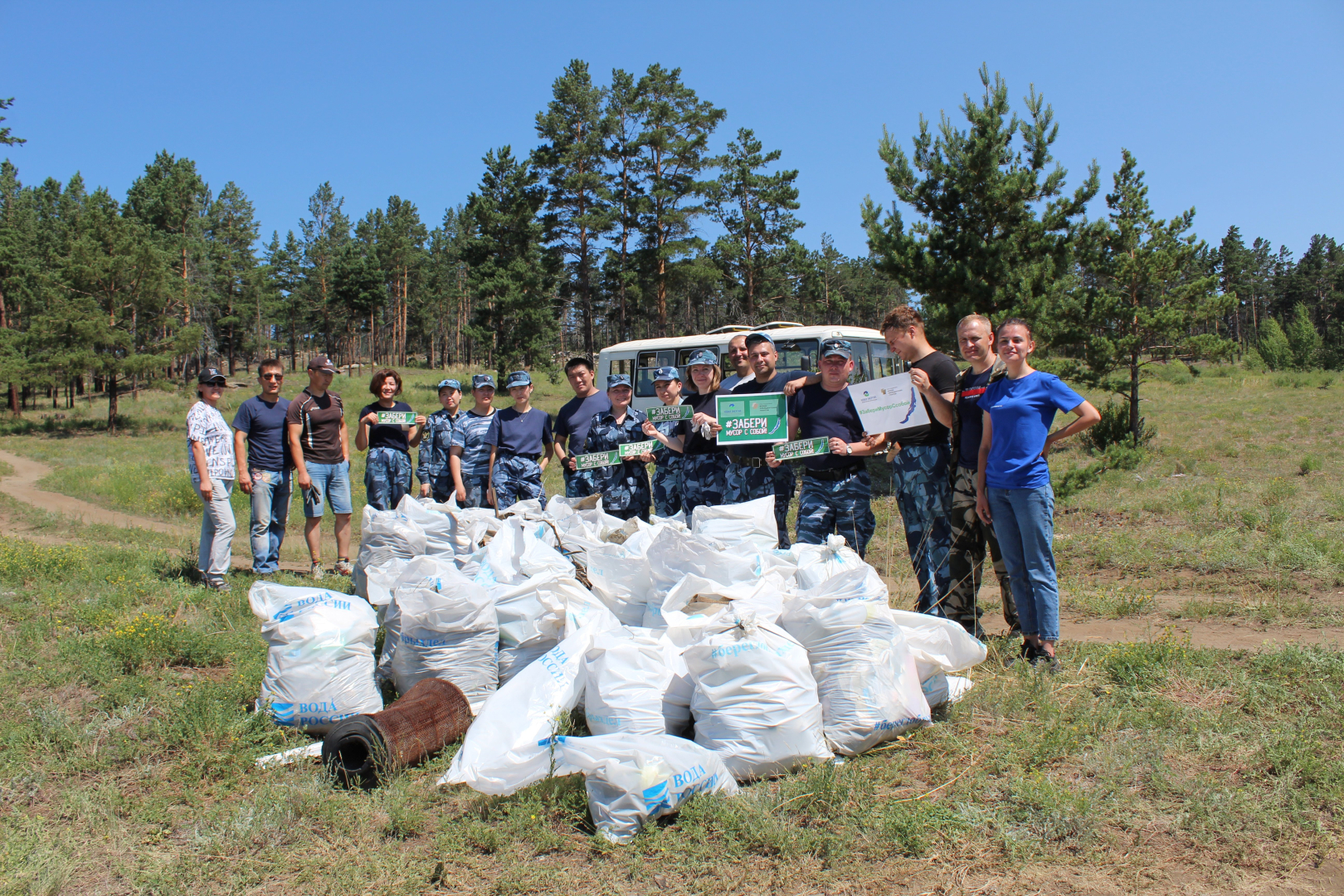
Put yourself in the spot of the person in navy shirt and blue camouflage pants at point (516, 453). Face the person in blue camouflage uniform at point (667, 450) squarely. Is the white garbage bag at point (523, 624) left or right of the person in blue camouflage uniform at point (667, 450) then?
right

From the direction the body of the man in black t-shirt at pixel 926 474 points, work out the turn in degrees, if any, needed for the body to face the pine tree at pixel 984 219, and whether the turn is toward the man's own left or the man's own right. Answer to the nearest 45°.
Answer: approximately 135° to the man's own right

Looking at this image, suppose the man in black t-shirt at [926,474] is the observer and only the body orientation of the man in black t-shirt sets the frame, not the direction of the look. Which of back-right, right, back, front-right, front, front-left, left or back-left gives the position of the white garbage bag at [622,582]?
front

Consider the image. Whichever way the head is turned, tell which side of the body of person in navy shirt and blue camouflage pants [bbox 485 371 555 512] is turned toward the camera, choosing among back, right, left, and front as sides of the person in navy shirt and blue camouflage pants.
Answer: front

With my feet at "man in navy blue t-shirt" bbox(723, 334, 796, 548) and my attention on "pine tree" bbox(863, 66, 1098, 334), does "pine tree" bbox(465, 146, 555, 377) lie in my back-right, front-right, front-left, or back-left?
front-left

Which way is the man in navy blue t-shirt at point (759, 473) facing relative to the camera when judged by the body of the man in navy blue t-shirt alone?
toward the camera

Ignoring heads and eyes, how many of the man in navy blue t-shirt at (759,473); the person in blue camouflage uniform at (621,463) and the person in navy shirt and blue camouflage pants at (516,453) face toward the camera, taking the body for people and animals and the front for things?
3

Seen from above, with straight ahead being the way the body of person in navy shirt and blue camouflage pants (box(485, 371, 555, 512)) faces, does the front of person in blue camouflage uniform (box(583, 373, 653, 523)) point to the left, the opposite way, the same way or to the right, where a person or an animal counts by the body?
the same way

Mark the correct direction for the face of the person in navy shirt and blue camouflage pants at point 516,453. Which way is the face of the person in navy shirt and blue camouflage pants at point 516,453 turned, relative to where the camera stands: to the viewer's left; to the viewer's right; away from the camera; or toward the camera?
toward the camera

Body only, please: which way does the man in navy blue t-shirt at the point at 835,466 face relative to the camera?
toward the camera

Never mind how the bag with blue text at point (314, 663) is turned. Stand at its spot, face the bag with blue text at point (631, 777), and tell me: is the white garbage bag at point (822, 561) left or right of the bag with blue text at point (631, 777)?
left

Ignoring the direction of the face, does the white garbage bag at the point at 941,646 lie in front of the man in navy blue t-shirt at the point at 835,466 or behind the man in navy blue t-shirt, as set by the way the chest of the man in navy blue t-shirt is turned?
in front

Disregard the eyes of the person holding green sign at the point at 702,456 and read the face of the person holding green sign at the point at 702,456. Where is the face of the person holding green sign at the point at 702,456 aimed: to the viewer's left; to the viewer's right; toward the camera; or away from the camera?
toward the camera

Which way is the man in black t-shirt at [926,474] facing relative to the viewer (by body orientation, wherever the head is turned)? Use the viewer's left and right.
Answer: facing the viewer and to the left of the viewer

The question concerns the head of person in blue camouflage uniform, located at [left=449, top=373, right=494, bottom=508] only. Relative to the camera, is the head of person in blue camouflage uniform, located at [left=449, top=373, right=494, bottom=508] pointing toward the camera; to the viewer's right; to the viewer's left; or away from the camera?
toward the camera

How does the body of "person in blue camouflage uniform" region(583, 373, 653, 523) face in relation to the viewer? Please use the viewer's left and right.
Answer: facing the viewer

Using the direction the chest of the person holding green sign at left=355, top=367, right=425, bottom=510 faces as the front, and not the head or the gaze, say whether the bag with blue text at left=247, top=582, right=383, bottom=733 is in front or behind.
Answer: in front

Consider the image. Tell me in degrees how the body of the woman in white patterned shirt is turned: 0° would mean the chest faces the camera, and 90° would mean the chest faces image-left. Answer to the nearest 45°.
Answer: approximately 315°

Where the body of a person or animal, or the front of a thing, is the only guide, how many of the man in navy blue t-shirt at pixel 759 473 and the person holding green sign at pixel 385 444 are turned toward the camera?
2

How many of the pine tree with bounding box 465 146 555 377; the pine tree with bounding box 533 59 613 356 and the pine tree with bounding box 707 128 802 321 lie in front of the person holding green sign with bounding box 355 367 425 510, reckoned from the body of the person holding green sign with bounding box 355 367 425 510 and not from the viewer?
0
